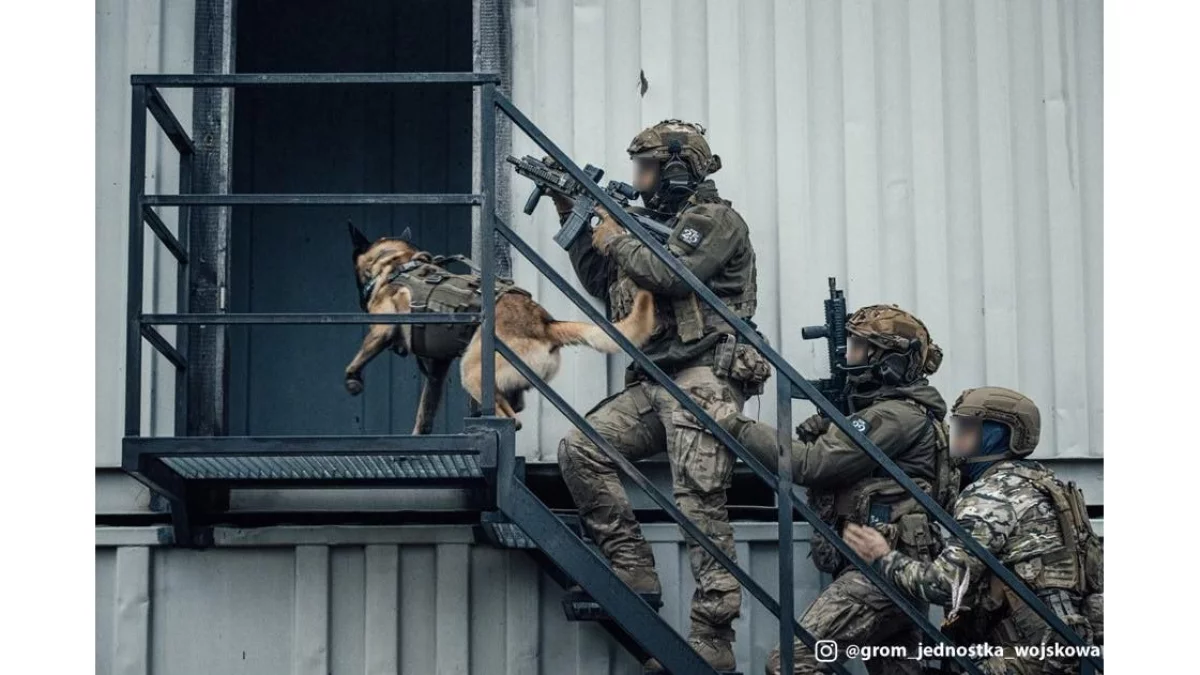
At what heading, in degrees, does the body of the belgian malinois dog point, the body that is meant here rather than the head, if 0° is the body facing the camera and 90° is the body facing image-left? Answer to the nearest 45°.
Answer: approximately 90°

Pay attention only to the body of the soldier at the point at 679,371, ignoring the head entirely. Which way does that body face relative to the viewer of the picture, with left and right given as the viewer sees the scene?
facing to the left of the viewer

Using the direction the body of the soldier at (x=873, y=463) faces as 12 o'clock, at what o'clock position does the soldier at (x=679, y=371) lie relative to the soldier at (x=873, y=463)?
the soldier at (x=679, y=371) is roughly at 12 o'clock from the soldier at (x=873, y=463).

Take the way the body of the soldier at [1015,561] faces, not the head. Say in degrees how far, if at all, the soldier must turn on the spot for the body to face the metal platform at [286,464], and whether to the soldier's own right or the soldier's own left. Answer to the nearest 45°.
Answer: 0° — they already face it

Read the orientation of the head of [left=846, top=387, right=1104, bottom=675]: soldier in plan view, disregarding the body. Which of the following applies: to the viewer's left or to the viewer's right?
to the viewer's left

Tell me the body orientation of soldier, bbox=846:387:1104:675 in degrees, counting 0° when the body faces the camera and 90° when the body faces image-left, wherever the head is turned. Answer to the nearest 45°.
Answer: approximately 90°

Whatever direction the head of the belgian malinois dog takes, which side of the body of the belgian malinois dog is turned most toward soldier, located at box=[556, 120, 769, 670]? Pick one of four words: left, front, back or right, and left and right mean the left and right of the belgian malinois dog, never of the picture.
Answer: back

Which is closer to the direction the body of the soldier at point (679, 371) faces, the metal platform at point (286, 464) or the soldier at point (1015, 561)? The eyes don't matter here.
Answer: the metal platform

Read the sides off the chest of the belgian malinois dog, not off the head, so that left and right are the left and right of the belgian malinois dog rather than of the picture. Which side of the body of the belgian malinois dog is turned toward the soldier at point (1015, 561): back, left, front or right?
back

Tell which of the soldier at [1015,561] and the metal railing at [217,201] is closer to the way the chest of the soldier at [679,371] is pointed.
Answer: the metal railing

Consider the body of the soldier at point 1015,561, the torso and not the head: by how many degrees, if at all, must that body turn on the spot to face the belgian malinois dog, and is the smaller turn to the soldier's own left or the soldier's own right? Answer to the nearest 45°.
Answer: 0° — they already face it

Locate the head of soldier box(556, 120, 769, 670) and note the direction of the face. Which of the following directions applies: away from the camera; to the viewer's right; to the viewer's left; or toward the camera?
to the viewer's left
